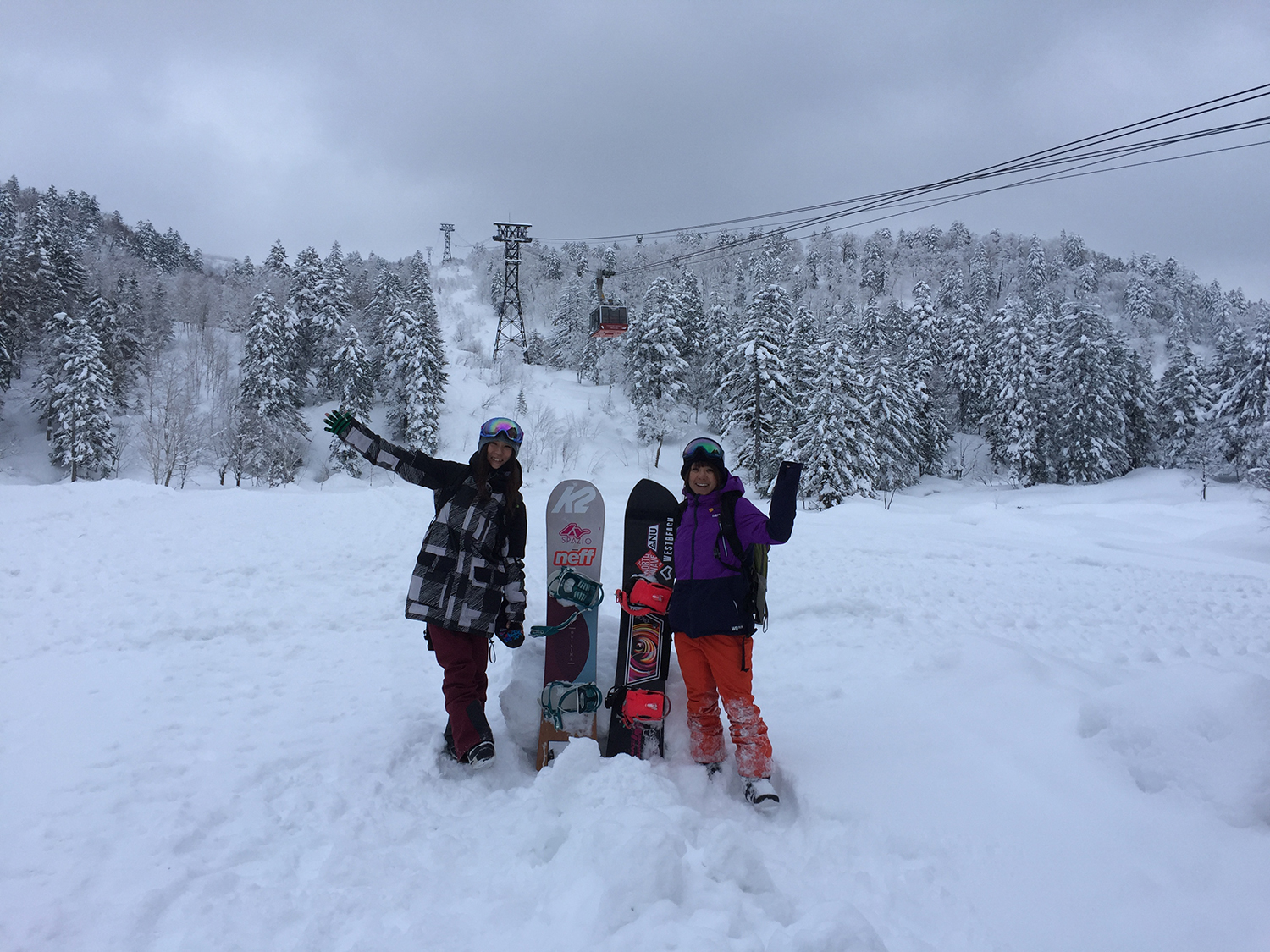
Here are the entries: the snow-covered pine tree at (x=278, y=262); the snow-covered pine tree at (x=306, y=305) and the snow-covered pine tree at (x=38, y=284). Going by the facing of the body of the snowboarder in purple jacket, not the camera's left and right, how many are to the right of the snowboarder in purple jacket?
3

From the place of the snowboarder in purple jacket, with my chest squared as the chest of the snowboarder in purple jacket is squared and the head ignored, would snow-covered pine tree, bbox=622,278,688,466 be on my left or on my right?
on my right

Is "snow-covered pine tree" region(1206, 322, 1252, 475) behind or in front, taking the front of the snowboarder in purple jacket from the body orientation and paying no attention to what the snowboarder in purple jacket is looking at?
behind

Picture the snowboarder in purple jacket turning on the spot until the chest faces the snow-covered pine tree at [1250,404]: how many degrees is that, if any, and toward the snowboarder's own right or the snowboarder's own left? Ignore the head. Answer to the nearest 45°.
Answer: approximately 180°

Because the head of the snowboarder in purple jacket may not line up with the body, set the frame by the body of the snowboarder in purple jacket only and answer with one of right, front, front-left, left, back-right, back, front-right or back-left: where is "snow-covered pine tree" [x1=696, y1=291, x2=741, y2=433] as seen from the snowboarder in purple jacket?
back-right

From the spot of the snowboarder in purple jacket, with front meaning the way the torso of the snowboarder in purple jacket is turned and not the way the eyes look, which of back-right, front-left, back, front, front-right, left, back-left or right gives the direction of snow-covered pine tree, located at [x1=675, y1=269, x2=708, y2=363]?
back-right

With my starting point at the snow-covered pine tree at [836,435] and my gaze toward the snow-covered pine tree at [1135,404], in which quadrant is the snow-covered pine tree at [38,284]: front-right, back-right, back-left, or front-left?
back-left

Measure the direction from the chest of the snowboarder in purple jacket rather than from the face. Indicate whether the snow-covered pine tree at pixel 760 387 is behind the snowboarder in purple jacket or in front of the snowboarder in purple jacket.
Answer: behind

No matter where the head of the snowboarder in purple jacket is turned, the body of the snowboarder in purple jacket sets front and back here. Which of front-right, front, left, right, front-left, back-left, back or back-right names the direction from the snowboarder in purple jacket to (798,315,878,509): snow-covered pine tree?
back-right

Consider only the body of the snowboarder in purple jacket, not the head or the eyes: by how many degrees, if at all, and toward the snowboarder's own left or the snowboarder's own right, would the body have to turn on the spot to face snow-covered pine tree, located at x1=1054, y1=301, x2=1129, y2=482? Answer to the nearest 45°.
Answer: approximately 180°

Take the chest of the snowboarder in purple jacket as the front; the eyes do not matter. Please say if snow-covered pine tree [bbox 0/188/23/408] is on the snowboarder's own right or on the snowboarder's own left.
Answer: on the snowboarder's own right

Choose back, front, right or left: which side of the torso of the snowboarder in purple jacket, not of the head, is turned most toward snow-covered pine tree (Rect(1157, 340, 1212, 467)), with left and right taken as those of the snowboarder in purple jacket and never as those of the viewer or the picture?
back

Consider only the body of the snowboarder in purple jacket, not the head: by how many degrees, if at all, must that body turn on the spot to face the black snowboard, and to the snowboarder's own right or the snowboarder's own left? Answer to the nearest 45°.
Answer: approximately 90° to the snowboarder's own right

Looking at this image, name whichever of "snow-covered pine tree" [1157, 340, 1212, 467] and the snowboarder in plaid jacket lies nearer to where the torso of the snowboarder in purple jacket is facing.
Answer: the snowboarder in plaid jacket

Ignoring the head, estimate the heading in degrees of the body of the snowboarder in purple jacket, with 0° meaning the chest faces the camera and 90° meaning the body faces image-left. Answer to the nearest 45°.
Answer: approximately 45°
